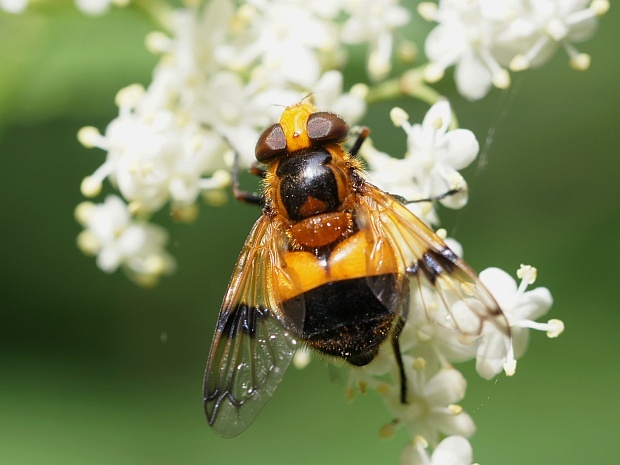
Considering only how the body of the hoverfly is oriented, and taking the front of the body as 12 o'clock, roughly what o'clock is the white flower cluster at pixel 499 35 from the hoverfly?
The white flower cluster is roughly at 1 o'clock from the hoverfly.

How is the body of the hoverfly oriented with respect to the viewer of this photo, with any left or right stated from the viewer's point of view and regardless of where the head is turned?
facing away from the viewer
